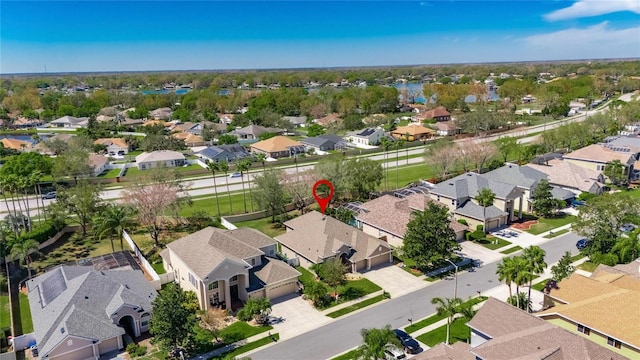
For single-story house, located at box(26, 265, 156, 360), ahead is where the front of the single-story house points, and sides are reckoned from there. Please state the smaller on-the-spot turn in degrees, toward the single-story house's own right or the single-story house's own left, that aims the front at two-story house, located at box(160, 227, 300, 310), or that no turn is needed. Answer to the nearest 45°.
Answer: approximately 45° to the single-story house's own left

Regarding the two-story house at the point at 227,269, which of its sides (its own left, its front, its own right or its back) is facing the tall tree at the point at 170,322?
right

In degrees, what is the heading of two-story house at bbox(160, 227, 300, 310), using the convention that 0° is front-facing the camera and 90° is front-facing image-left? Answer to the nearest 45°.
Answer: approximately 315°

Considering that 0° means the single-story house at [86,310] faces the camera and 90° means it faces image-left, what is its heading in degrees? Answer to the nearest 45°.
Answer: approximately 315°
